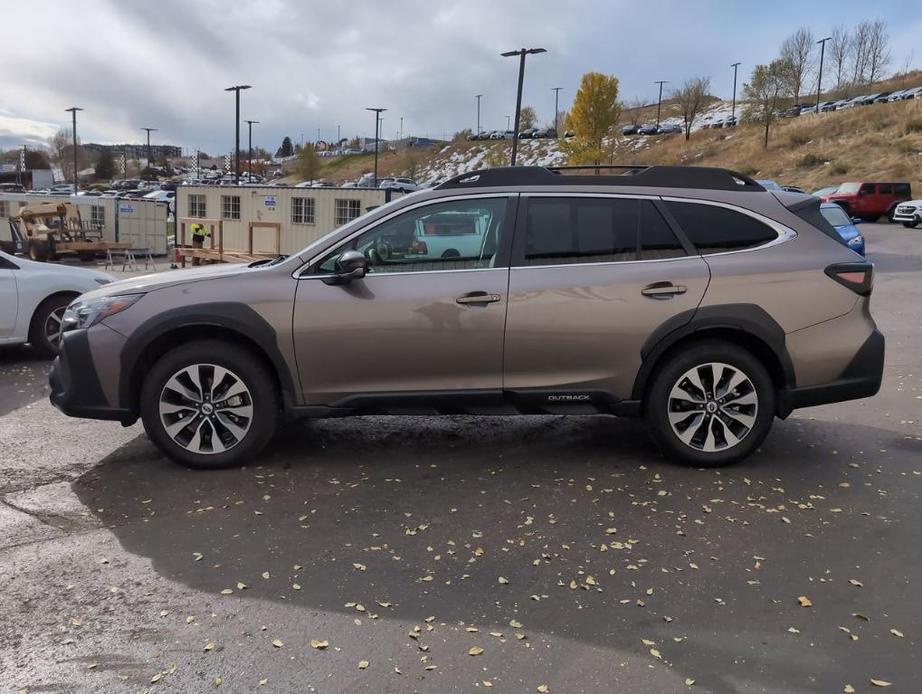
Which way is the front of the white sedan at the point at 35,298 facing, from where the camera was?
facing to the right of the viewer

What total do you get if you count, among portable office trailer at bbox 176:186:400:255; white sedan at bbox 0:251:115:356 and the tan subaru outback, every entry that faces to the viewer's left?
1

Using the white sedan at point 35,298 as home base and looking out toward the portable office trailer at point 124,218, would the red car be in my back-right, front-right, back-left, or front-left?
front-right

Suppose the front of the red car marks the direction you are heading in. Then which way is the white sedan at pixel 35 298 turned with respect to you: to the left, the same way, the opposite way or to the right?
the opposite way

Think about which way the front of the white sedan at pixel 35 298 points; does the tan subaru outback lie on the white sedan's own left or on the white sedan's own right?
on the white sedan's own right

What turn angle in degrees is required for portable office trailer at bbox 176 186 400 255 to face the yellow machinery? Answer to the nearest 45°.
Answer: approximately 90° to its right

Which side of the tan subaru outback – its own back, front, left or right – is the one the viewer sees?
left

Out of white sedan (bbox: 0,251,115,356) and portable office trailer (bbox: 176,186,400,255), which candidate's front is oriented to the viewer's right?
the white sedan

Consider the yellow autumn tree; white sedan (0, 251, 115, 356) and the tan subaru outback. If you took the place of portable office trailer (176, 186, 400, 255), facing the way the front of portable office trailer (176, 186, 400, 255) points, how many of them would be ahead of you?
2

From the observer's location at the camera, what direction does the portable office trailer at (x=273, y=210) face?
facing the viewer

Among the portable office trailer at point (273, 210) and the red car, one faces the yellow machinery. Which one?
the red car

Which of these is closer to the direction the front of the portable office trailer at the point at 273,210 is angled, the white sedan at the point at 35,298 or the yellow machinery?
the white sedan

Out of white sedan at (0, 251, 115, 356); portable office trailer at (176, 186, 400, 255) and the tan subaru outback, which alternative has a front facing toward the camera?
the portable office trailer

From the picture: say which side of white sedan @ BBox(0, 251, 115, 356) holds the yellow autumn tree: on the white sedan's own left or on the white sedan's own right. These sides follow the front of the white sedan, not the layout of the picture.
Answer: on the white sedan's own left

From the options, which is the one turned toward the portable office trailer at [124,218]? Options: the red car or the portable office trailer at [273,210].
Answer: the red car

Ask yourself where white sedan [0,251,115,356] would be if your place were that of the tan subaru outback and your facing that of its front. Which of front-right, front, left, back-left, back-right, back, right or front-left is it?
front-right

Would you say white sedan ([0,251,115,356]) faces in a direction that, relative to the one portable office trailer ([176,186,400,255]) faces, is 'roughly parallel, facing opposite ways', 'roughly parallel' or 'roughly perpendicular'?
roughly perpendicular

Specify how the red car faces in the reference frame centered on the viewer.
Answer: facing the viewer and to the left of the viewer
